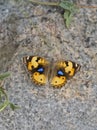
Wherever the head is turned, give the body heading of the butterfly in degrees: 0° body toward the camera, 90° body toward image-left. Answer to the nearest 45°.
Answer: approximately 180°
